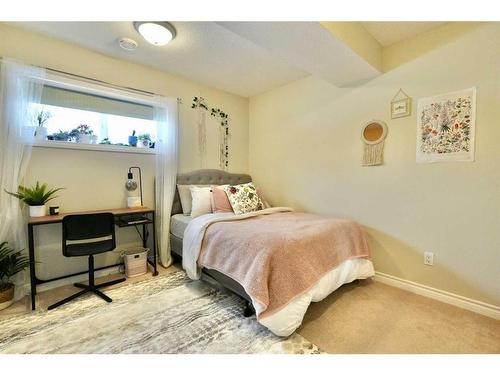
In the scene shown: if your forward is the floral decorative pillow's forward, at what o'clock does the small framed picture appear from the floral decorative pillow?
The small framed picture is roughly at 11 o'clock from the floral decorative pillow.

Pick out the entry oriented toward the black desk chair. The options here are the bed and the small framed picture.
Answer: the small framed picture

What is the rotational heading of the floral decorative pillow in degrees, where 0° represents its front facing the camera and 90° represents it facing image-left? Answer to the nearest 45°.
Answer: approximately 315°

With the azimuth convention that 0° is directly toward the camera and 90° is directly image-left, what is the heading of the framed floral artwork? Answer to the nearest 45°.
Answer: approximately 45°

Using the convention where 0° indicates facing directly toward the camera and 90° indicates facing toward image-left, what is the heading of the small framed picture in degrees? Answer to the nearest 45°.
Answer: approximately 45°

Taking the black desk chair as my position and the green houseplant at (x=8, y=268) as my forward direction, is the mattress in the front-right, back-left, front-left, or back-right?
back-right

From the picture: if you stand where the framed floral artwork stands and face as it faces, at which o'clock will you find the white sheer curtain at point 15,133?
The white sheer curtain is roughly at 12 o'clock from the framed floral artwork.

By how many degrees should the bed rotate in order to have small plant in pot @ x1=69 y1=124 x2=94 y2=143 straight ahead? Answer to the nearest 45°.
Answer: approximately 135° to its right
